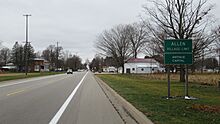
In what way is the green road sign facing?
toward the camera
